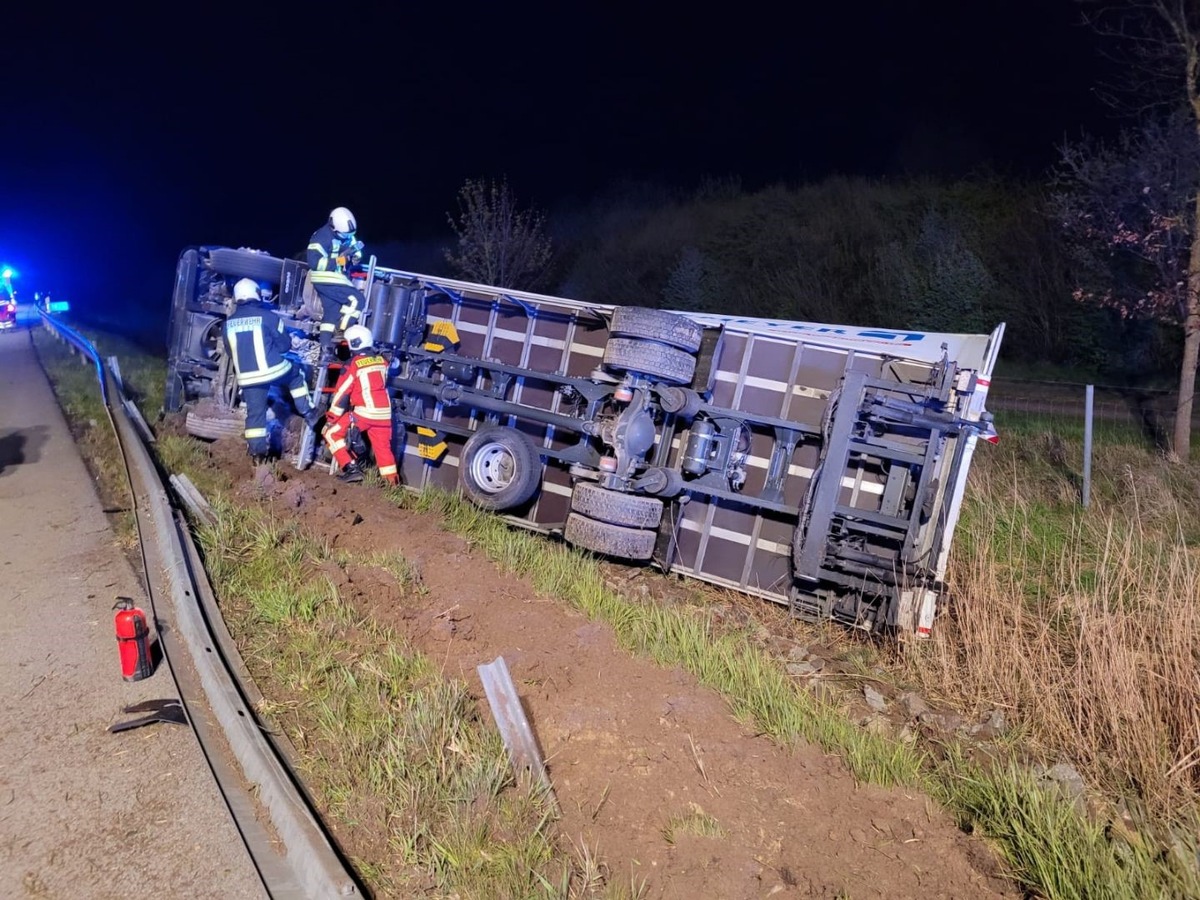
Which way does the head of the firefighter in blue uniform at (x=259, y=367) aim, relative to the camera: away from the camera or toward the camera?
away from the camera

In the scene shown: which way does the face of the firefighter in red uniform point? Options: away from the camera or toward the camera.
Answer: away from the camera

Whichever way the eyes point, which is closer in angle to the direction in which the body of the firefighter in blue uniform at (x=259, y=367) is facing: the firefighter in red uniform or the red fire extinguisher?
the firefighter in red uniform

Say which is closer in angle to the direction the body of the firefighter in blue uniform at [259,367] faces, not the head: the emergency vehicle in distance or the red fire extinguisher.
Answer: the emergency vehicle in distance

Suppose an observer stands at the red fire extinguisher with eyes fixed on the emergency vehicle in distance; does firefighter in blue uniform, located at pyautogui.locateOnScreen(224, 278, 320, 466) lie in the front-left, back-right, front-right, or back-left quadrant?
front-right

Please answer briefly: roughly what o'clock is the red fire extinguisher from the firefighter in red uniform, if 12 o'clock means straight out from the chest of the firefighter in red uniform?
The red fire extinguisher is roughly at 8 o'clock from the firefighter in red uniform.

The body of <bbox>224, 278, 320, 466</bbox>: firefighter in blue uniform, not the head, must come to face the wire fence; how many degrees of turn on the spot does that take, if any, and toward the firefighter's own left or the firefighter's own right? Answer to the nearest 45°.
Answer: approximately 45° to the firefighter's own right

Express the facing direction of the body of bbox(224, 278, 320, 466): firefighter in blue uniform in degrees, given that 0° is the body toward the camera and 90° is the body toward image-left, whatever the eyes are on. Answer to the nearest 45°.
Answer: approximately 225°

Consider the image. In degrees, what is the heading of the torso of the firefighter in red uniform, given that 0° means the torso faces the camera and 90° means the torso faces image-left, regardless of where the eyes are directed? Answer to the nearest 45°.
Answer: approximately 135°

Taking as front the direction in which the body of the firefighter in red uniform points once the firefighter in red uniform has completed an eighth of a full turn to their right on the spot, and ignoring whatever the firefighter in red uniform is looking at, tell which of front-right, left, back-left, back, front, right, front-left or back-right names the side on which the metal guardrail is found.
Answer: back

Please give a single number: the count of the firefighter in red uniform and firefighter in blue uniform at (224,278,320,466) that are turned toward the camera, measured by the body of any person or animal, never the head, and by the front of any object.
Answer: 0

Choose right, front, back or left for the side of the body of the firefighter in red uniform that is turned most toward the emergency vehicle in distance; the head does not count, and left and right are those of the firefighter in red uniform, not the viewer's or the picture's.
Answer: front
